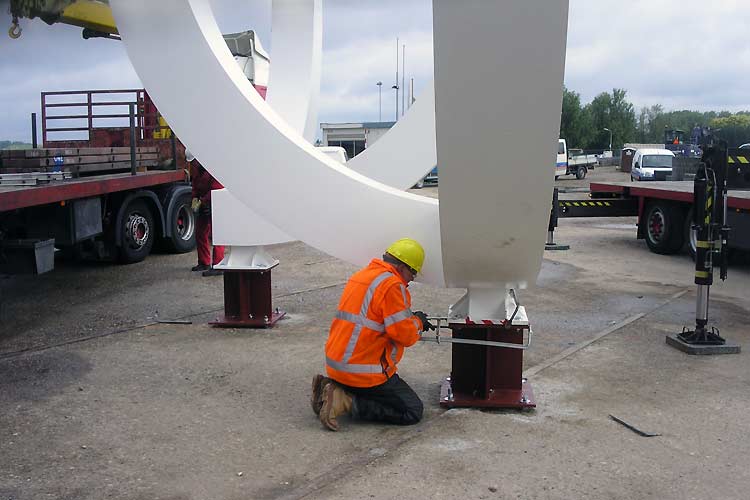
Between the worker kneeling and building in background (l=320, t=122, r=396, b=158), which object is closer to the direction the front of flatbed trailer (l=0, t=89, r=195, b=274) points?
the building in background

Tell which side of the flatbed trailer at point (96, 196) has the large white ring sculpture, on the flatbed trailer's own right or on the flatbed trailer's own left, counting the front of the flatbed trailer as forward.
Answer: on the flatbed trailer's own right

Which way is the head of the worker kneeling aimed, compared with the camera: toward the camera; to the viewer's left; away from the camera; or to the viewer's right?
to the viewer's right
